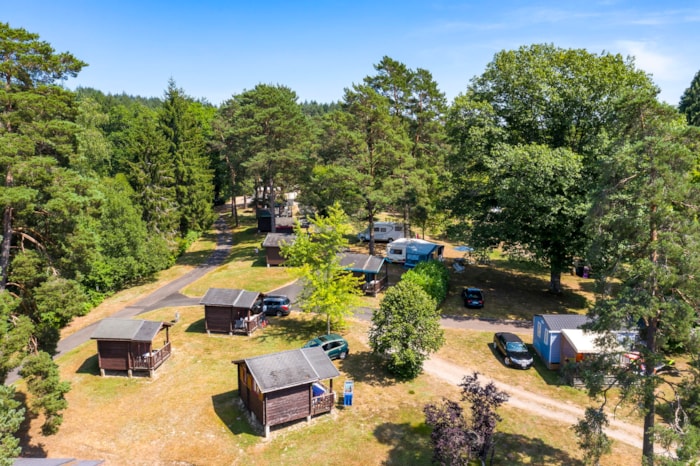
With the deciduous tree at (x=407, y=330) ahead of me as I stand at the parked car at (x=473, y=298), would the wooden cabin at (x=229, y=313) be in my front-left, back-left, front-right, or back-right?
front-right

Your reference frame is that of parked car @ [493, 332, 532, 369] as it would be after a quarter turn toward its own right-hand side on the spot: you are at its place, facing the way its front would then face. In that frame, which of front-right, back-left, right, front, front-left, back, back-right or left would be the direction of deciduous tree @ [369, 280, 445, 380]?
front

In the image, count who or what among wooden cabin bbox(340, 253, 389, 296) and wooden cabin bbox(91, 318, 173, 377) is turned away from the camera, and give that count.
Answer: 0

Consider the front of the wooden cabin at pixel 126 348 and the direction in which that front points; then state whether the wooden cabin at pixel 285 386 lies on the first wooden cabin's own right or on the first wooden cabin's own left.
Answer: on the first wooden cabin's own right

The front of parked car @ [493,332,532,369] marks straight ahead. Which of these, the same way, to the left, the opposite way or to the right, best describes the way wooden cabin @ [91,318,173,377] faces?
to the left

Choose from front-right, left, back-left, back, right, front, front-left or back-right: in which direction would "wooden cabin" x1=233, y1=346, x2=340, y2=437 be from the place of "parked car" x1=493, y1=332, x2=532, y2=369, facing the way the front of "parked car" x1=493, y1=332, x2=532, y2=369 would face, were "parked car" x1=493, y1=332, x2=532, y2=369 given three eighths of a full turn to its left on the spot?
back-left

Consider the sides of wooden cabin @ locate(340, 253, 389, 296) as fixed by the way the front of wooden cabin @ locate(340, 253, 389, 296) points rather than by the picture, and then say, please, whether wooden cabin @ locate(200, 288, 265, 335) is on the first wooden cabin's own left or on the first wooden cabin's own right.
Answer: on the first wooden cabin's own right

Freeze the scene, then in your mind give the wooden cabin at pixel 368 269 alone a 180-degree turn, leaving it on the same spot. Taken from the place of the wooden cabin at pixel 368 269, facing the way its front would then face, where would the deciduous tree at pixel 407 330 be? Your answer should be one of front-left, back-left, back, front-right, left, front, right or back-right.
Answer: back-left

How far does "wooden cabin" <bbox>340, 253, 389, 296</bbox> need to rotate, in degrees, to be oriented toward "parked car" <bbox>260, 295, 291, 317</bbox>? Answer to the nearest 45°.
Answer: approximately 90° to its right

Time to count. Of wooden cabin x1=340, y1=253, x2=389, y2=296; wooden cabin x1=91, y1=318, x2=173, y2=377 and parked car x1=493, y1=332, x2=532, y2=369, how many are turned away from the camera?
0

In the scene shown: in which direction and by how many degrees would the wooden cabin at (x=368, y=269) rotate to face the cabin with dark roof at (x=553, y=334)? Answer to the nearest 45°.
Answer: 0° — it already faces it

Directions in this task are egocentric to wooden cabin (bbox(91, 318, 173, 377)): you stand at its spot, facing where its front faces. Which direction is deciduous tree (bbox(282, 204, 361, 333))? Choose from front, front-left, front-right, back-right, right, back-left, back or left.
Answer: front

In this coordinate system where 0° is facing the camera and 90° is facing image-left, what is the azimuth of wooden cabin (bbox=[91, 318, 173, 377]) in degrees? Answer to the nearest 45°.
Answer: approximately 270°

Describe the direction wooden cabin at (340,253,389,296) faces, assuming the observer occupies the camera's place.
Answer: facing the viewer and to the right of the viewer
